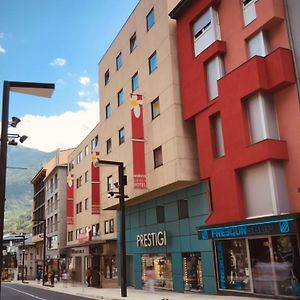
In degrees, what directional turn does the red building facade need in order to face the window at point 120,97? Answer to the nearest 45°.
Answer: approximately 90° to its right

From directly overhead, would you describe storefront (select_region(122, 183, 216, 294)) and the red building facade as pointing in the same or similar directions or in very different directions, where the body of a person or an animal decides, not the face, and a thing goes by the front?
same or similar directions

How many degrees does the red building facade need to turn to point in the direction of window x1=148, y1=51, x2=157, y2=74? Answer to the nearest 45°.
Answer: approximately 90° to its right

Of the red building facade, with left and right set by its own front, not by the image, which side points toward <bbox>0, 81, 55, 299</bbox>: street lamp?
front

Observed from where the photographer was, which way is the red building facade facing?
facing the viewer and to the left of the viewer

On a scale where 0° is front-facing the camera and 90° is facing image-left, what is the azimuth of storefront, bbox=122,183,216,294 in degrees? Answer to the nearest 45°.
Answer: approximately 45°

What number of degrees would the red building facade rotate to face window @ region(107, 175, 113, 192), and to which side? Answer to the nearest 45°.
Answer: approximately 90° to its right

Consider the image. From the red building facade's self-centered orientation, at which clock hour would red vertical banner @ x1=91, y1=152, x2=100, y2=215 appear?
The red vertical banner is roughly at 3 o'clock from the red building facade.

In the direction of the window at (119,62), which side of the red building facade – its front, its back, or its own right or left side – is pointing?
right

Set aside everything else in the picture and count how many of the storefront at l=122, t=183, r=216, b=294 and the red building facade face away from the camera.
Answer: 0

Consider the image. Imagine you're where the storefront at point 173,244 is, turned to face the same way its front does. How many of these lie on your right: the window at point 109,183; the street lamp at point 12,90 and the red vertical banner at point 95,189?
2

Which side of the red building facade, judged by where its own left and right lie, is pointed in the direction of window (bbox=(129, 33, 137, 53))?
right

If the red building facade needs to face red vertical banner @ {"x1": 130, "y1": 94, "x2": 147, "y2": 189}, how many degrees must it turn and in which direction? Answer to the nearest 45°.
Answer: approximately 90° to its right
